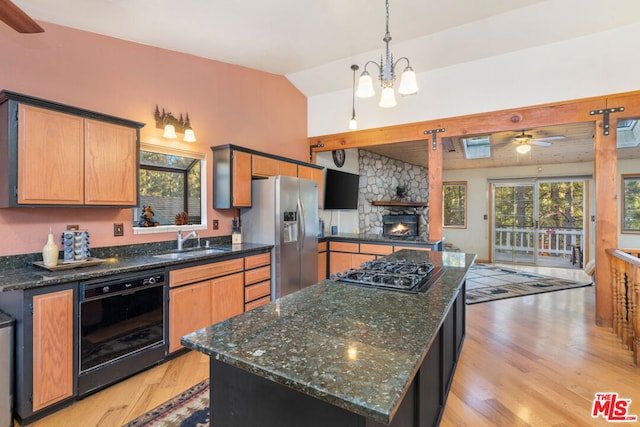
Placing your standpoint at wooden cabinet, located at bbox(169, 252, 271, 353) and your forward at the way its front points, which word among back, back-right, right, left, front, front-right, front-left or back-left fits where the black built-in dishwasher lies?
right

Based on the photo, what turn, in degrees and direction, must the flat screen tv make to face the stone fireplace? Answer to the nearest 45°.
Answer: approximately 90° to its left

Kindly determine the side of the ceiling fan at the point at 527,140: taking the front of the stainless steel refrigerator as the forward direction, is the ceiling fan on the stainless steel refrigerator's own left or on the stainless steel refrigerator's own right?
on the stainless steel refrigerator's own left

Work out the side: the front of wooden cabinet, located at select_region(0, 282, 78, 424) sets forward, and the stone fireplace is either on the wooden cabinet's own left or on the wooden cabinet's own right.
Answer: on the wooden cabinet's own left

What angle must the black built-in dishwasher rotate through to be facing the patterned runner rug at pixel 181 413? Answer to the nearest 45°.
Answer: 0° — it already faces it

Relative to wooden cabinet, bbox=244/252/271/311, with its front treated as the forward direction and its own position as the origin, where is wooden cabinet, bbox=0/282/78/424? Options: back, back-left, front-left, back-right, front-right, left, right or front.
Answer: right

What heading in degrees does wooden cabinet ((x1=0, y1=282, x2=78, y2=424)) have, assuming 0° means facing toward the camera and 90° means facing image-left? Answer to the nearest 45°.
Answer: approximately 315°

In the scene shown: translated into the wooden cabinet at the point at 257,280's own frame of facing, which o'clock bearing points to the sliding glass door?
The sliding glass door is roughly at 10 o'clock from the wooden cabinet.

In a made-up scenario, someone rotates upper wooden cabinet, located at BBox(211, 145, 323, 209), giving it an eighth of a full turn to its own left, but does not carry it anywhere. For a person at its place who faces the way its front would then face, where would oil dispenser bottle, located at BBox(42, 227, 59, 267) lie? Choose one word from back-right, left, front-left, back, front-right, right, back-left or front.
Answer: back-right

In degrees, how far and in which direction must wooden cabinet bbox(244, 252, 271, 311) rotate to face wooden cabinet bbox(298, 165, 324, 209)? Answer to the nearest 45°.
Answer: approximately 90° to its left

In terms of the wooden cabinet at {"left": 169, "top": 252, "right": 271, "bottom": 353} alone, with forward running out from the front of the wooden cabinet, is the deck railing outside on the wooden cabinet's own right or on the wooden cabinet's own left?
on the wooden cabinet's own left
